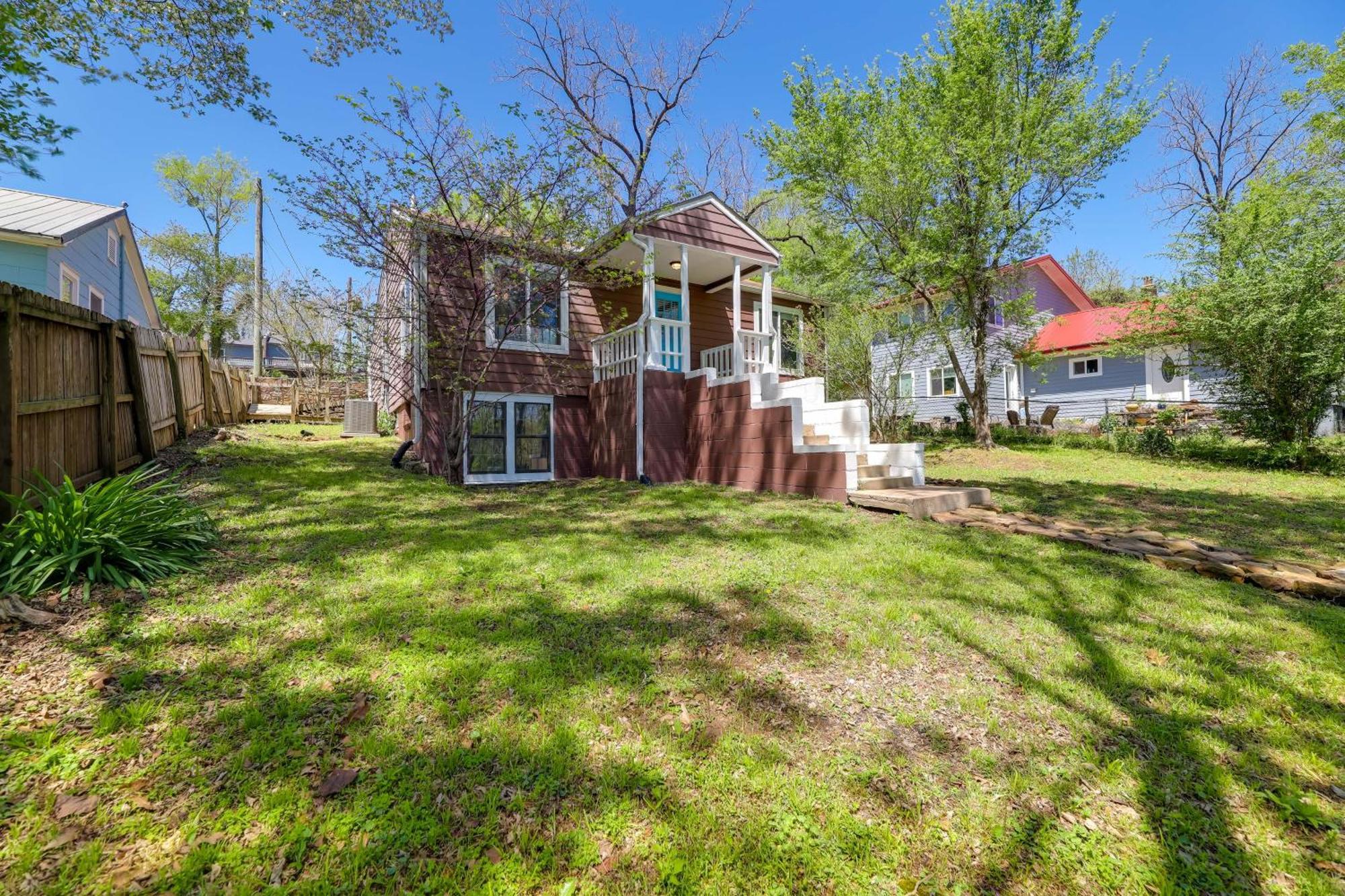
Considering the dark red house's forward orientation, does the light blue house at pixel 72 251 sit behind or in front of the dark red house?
behind

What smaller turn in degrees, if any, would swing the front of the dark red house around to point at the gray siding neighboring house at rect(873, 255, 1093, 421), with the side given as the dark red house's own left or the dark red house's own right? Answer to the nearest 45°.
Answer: approximately 90° to the dark red house's own left

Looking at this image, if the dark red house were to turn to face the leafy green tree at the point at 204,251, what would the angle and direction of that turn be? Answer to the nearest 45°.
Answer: approximately 180°

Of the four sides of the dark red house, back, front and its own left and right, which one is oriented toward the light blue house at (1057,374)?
left

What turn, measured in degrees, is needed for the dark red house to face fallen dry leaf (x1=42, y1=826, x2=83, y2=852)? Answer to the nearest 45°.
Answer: approximately 45° to its right

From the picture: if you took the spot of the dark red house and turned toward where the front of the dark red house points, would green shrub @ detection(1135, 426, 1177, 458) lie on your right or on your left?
on your left

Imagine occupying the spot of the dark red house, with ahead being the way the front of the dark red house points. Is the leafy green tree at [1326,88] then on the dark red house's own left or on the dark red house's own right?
on the dark red house's own left

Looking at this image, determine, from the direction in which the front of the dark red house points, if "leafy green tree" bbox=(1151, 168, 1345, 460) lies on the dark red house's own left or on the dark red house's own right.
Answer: on the dark red house's own left

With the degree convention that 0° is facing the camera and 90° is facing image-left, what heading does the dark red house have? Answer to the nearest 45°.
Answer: approximately 315°
